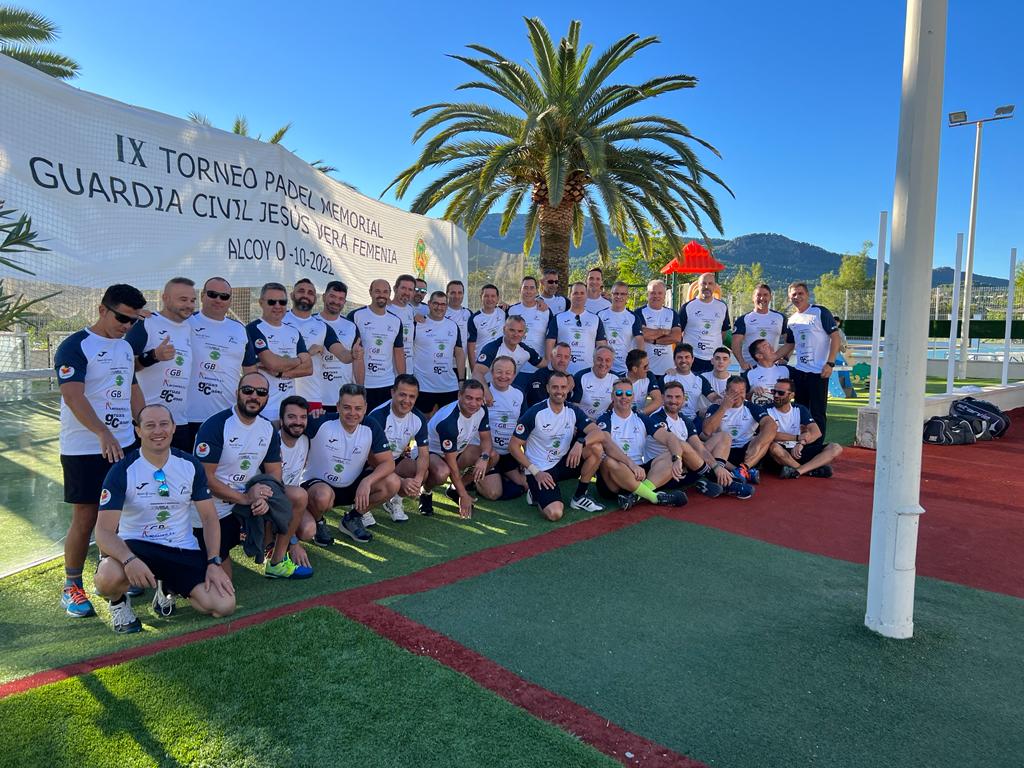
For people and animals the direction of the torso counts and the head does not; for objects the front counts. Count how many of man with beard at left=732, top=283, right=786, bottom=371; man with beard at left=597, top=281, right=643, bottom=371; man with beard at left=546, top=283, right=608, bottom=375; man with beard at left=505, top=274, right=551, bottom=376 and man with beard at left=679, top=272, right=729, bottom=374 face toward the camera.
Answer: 5

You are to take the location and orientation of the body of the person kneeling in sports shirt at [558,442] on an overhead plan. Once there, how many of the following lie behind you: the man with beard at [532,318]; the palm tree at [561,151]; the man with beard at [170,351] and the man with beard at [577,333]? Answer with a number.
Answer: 3

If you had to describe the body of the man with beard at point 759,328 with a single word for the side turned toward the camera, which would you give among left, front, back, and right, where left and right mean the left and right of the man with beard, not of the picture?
front

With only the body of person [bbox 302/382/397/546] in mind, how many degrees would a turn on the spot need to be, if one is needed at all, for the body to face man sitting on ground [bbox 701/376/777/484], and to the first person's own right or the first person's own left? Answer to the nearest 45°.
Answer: approximately 90° to the first person's own left

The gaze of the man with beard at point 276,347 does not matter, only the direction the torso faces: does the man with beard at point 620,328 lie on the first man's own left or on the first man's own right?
on the first man's own left

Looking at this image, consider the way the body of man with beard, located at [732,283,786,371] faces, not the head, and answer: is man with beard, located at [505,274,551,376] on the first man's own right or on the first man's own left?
on the first man's own right

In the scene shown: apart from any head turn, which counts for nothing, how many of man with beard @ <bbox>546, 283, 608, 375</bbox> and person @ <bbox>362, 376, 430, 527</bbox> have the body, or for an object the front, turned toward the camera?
2

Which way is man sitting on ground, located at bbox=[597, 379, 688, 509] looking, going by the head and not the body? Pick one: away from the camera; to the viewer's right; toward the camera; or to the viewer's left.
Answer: toward the camera

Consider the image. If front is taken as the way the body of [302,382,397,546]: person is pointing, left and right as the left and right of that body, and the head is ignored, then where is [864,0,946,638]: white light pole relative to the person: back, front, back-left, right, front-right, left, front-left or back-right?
front-left

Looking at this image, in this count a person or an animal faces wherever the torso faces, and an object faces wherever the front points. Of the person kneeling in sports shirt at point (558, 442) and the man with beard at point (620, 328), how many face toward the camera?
2

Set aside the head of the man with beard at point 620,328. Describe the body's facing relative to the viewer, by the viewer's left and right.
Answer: facing the viewer

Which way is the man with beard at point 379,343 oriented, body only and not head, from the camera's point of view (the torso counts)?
toward the camera

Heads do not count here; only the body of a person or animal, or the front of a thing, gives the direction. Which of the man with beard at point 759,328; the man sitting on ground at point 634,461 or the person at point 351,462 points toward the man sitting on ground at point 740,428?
the man with beard

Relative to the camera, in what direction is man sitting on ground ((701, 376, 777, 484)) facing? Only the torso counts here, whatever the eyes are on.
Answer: toward the camera
